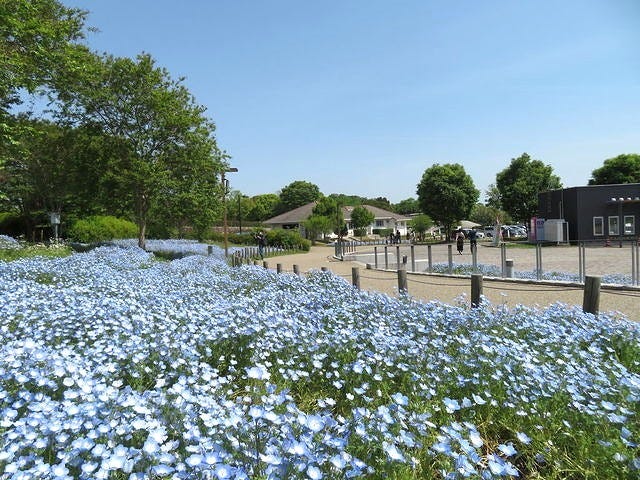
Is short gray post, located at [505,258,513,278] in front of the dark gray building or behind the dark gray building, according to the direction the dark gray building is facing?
in front

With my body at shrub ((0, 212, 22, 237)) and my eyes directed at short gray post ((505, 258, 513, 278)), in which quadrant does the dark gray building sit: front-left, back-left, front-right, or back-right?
front-left

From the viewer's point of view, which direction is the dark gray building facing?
toward the camera

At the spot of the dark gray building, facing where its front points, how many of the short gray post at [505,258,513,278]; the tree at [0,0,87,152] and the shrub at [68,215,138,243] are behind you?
0

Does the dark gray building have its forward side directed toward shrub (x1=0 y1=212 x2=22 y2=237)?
no

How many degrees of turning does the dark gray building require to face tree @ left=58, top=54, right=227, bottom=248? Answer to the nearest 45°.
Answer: approximately 45° to its right

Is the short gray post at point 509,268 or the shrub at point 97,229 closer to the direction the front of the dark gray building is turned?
the short gray post

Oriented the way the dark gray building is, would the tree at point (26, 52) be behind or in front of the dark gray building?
in front

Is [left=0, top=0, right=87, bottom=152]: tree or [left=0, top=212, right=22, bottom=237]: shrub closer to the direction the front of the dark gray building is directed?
the tree

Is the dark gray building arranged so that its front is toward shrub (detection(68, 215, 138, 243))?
no

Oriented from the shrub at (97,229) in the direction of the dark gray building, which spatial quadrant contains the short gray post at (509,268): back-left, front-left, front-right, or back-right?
front-right

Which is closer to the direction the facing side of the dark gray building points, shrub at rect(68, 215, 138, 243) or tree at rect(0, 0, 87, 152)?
the tree
